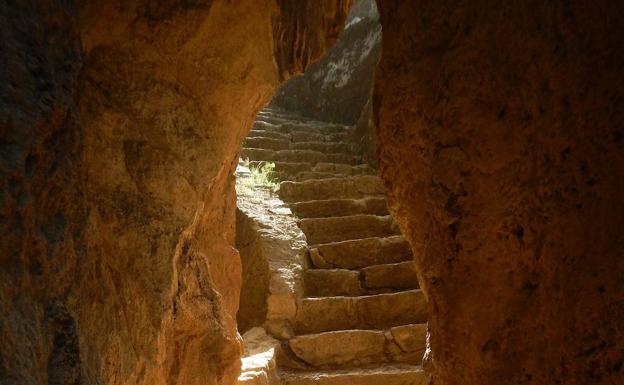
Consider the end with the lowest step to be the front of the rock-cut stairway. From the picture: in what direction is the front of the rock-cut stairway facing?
toward the camera

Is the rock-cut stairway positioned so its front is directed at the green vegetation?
no
